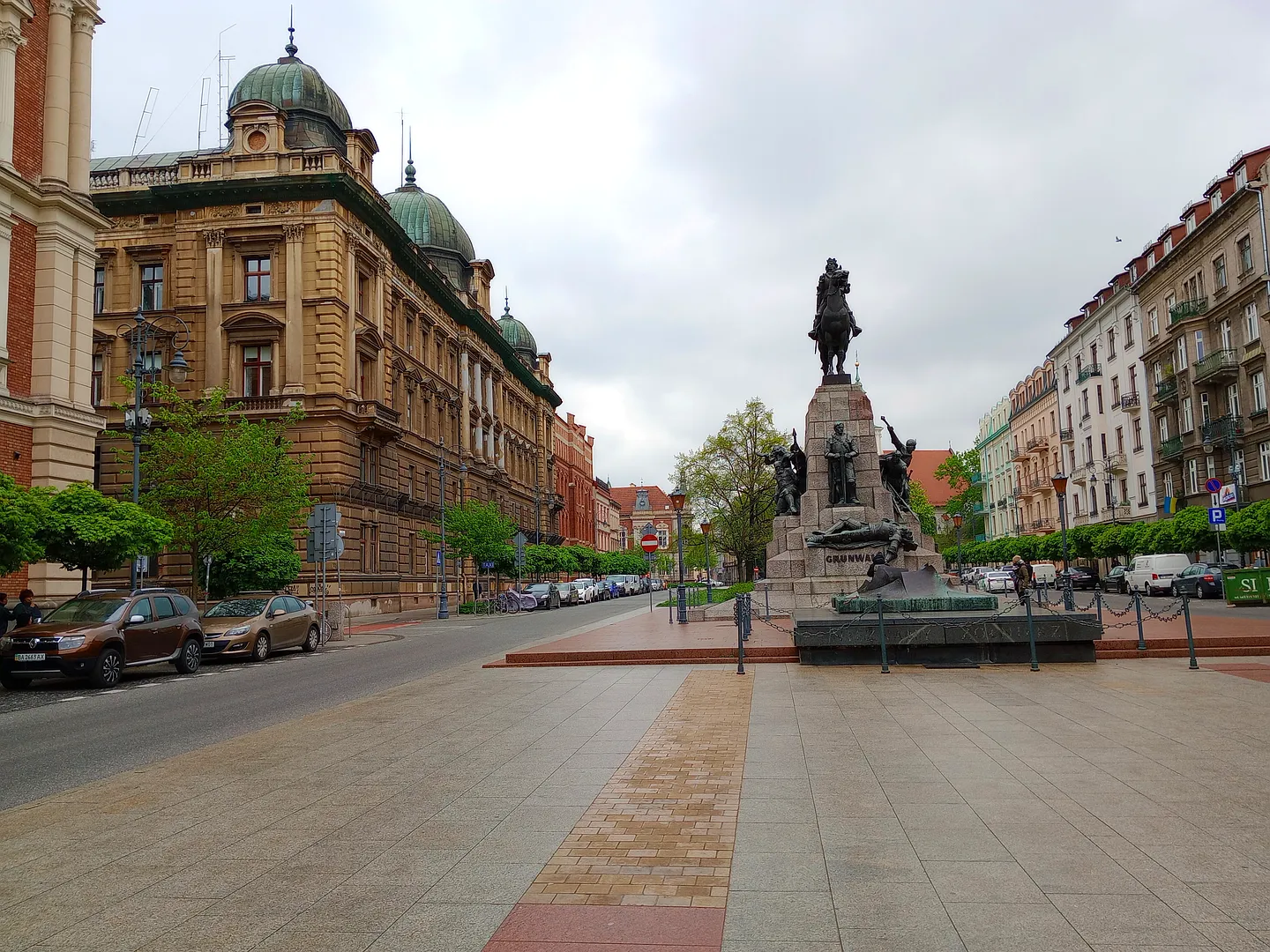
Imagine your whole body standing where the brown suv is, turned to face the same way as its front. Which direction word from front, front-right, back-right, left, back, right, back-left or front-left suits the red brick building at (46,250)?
back-right

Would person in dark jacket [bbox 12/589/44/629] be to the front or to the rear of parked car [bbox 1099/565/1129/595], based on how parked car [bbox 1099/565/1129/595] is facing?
to the front

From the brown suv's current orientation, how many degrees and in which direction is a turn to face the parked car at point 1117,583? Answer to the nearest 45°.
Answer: approximately 135° to its left

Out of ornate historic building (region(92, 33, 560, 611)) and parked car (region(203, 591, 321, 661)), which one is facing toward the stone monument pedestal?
the ornate historic building

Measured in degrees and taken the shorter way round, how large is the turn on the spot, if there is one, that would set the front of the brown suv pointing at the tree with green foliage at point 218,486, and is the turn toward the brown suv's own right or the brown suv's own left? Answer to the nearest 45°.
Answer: approximately 135° to the brown suv's own right

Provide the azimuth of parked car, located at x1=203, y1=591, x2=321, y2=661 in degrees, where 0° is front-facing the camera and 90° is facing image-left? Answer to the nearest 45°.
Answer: approximately 45°

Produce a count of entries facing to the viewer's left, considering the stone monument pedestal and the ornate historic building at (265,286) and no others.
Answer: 0

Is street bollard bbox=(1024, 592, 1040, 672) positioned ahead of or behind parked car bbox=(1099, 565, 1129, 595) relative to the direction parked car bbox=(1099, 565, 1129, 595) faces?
ahead

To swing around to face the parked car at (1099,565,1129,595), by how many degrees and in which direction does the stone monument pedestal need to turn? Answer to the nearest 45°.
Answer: approximately 135° to its left
